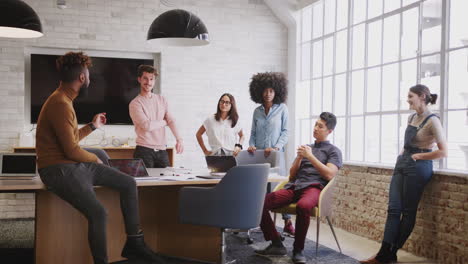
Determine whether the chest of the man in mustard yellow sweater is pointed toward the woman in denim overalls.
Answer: yes

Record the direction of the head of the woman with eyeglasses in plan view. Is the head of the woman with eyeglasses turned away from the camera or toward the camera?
toward the camera

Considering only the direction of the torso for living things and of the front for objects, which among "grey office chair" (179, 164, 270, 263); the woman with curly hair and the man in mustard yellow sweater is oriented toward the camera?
the woman with curly hair

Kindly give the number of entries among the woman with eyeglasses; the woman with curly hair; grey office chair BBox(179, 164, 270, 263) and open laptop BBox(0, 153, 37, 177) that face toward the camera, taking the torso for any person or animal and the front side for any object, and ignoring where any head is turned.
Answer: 3

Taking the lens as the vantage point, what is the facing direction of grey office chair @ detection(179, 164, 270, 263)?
facing away from the viewer and to the left of the viewer

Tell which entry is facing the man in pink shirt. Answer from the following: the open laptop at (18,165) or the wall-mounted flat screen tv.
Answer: the wall-mounted flat screen tv

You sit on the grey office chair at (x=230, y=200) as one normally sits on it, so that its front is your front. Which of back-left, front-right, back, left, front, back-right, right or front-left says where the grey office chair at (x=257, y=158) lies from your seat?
front-right

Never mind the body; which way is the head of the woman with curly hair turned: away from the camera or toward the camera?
toward the camera

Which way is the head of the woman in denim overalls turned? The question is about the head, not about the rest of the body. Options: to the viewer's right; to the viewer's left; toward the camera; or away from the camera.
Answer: to the viewer's left

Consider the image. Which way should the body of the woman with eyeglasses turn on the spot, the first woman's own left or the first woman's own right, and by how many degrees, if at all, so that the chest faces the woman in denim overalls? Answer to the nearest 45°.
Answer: approximately 45° to the first woman's own left

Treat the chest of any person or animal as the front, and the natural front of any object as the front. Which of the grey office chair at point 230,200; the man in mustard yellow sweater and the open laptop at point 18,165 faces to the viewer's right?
the man in mustard yellow sweater

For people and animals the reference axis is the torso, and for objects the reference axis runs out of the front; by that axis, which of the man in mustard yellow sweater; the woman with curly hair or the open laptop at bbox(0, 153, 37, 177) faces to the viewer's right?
the man in mustard yellow sweater

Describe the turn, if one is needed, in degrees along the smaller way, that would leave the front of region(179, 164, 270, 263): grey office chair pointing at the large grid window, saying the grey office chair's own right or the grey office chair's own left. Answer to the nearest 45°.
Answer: approximately 90° to the grey office chair's own right

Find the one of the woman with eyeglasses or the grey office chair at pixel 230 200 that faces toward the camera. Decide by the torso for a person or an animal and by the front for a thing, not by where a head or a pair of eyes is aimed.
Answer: the woman with eyeglasses

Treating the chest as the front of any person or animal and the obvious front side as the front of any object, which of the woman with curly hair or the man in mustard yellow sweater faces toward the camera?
the woman with curly hair

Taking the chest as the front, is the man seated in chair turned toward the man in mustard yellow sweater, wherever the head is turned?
yes

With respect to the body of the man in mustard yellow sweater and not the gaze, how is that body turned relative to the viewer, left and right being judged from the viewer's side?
facing to the right of the viewer

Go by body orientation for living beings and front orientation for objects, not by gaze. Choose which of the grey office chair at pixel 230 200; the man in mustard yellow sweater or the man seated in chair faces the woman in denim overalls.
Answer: the man in mustard yellow sweater

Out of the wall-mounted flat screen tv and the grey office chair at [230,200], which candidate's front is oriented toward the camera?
the wall-mounted flat screen tv

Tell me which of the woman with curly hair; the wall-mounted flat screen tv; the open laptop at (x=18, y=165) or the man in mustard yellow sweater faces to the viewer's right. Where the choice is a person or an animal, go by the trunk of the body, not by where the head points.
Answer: the man in mustard yellow sweater
